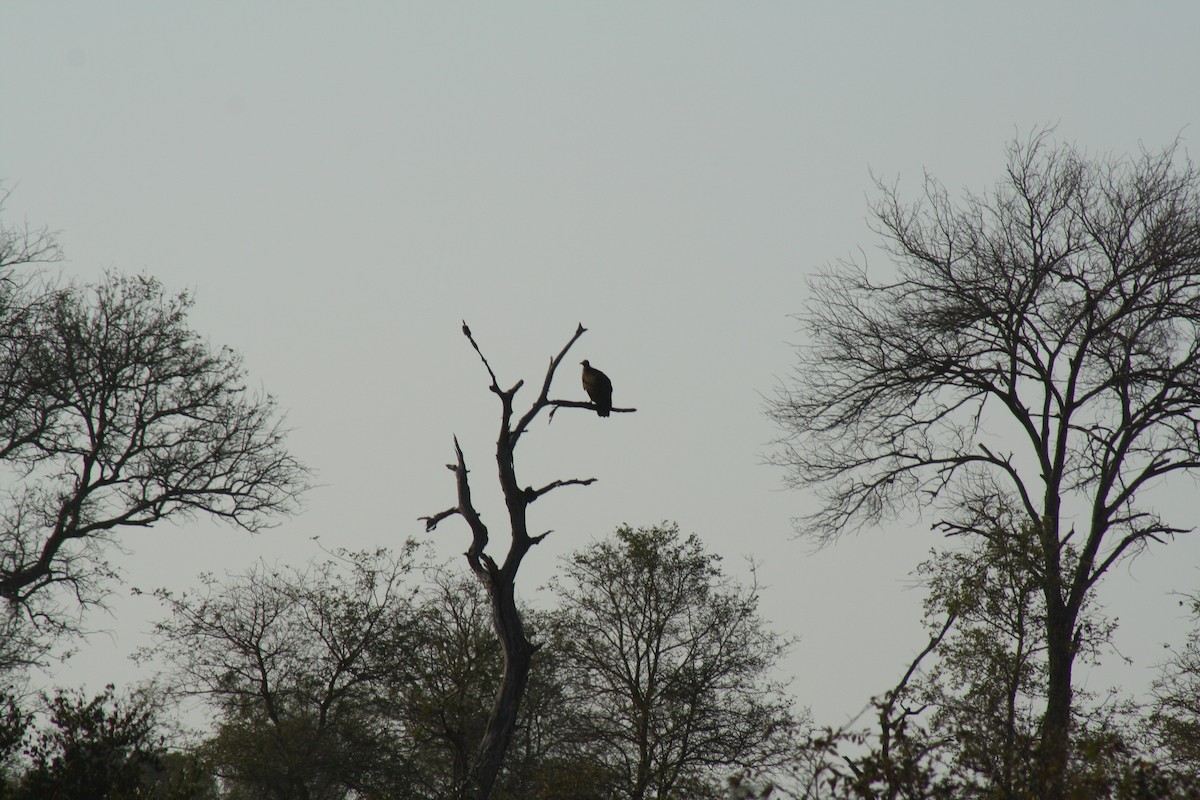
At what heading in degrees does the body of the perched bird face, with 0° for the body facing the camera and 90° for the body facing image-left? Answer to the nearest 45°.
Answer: approximately 90°
